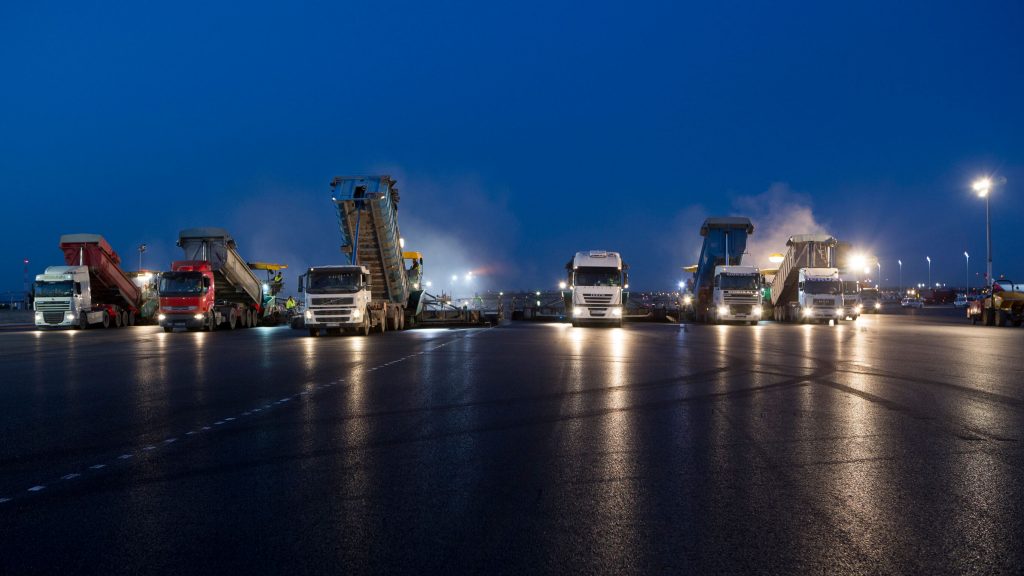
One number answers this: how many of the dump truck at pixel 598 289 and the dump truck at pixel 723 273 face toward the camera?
2

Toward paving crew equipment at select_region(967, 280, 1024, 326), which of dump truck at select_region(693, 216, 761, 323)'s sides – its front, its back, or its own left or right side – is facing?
left

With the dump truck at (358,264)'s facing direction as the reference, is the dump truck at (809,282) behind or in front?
behind

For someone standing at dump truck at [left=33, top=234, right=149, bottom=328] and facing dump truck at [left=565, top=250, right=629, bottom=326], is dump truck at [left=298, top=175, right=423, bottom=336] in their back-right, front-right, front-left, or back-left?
front-right

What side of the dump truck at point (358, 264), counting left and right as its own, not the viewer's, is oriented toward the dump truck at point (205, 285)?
right

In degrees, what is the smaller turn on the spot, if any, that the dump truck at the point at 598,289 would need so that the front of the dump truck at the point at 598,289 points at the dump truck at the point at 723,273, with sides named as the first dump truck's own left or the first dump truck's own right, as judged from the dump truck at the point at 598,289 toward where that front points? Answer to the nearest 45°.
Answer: approximately 135° to the first dump truck's own left

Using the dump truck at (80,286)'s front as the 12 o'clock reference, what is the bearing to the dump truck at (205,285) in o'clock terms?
the dump truck at (205,285) is roughly at 9 o'clock from the dump truck at (80,286).

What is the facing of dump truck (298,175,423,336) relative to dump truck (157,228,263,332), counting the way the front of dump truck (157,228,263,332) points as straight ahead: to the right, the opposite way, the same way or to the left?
the same way

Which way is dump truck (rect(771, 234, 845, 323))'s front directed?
toward the camera

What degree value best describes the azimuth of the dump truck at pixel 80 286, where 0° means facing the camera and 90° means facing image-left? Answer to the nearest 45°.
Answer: approximately 45°

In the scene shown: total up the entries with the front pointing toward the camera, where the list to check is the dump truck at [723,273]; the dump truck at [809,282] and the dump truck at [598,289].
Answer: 3

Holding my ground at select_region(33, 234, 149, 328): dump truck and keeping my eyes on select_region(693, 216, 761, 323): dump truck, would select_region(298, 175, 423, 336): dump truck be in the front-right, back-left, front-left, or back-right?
front-right

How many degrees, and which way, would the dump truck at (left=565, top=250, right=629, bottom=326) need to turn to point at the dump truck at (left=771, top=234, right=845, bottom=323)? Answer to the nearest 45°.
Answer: approximately 135° to its left

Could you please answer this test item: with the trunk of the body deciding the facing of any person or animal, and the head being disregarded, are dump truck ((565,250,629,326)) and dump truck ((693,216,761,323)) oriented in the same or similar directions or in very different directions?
same or similar directions

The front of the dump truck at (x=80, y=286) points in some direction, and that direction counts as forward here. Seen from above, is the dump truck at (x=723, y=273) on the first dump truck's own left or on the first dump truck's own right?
on the first dump truck's own left

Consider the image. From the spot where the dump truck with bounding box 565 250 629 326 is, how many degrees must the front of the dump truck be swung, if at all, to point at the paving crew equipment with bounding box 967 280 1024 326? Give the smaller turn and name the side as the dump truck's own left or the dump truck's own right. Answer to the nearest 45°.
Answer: approximately 90° to the dump truck's own left
